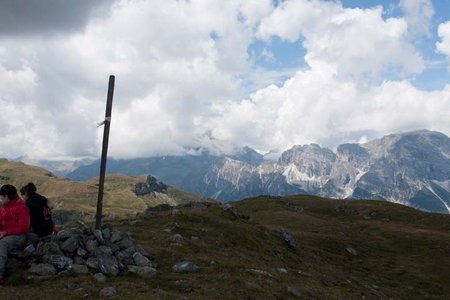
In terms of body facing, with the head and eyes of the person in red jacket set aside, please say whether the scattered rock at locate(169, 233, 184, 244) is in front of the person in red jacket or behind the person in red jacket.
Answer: behind

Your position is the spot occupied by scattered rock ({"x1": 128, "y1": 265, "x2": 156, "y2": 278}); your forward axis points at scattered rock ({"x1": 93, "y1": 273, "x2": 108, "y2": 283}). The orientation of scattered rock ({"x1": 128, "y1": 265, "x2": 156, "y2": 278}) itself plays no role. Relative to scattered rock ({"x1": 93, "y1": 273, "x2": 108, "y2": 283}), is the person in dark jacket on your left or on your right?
right
